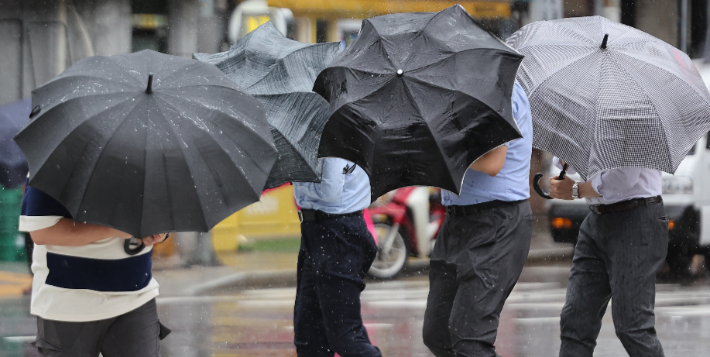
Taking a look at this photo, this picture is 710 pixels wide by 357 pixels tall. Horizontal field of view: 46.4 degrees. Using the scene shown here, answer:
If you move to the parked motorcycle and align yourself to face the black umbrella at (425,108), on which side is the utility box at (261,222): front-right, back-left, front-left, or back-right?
back-right

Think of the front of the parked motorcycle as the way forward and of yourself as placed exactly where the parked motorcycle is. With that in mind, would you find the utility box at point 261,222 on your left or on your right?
on your right

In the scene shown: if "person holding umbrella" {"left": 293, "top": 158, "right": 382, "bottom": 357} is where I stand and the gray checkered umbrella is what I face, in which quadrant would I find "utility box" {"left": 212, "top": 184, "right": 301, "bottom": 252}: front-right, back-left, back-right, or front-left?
back-left

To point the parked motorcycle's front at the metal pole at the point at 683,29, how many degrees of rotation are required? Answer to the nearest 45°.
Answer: approximately 180°

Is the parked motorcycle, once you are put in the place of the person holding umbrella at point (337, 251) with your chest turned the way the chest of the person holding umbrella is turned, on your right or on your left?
on your right

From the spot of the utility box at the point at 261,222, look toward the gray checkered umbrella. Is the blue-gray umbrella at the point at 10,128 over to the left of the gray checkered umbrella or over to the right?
right

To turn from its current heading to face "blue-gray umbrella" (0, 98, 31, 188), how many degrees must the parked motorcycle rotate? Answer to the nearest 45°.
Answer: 0° — it already faces it

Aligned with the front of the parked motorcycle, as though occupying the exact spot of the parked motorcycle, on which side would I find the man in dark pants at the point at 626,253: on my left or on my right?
on my left
